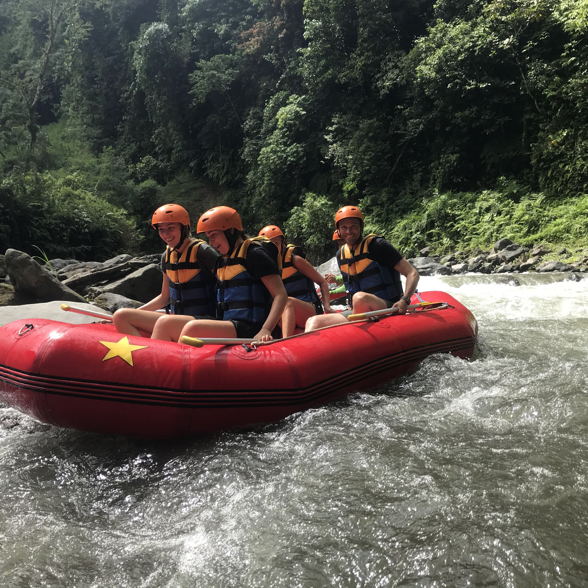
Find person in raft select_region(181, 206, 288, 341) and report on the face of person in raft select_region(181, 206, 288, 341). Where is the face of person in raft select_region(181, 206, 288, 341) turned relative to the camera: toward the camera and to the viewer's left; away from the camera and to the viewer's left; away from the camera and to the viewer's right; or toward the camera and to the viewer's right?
toward the camera and to the viewer's left

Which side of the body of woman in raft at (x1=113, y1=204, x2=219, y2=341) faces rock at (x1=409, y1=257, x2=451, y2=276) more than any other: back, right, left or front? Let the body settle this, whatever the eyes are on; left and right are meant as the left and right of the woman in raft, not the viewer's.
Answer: back

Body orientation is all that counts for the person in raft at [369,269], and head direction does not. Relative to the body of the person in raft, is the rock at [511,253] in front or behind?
behind

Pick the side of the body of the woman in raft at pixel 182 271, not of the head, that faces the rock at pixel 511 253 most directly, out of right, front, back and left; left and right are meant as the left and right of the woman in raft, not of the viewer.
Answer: back

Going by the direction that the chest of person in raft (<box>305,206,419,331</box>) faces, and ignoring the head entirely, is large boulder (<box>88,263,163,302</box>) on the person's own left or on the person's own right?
on the person's own right

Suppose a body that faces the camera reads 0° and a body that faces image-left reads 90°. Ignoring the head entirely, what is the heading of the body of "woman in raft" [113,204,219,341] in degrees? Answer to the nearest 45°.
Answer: approximately 45°

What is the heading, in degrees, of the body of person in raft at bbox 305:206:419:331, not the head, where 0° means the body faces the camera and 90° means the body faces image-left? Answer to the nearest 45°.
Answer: approximately 45°

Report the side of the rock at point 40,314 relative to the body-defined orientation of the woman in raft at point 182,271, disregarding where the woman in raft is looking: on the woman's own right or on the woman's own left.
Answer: on the woman's own right

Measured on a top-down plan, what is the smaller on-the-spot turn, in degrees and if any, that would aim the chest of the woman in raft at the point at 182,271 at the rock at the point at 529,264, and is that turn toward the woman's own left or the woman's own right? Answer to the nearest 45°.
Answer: approximately 180°

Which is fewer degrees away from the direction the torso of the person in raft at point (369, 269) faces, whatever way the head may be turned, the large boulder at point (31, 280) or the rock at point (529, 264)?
the large boulder
